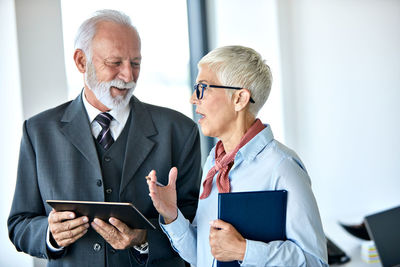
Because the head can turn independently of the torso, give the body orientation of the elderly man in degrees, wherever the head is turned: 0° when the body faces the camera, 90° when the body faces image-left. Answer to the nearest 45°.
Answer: approximately 0°

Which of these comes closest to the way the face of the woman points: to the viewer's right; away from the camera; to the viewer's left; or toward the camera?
to the viewer's left

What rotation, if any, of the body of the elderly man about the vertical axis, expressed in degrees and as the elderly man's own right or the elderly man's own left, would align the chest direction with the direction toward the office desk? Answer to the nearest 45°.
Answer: approximately 135° to the elderly man's own left
